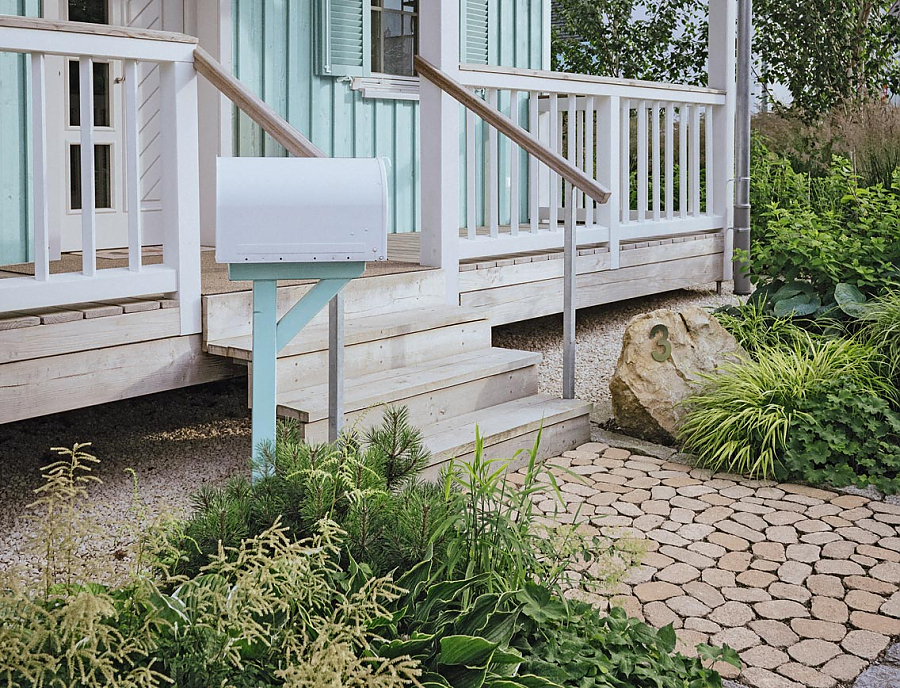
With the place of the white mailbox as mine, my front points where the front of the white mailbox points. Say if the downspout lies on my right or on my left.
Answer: on my left

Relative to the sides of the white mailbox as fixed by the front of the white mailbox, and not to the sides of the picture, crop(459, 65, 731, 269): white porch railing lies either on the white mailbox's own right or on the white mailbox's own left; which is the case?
on the white mailbox's own left

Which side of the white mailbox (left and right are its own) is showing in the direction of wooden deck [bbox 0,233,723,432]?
left

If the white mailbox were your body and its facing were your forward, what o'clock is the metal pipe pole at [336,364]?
The metal pipe pole is roughly at 9 o'clock from the white mailbox.

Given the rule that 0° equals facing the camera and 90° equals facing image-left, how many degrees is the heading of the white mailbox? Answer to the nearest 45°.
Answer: approximately 270°

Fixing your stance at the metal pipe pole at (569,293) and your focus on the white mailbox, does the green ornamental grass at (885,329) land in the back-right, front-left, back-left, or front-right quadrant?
back-left
